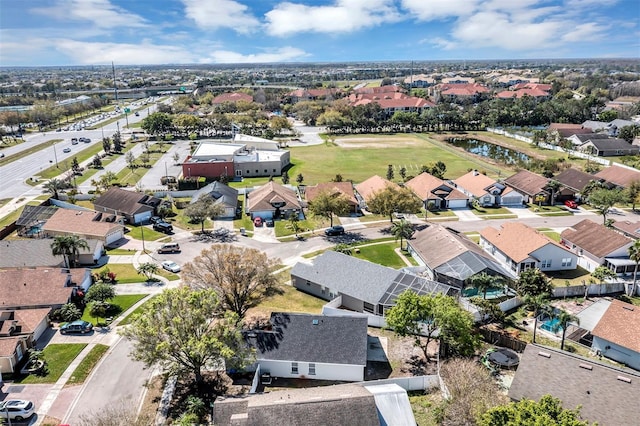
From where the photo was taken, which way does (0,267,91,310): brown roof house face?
to the viewer's right

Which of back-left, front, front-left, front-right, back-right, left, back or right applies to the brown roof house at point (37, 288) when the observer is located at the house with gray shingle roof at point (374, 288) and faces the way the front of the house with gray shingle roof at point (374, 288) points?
front-left

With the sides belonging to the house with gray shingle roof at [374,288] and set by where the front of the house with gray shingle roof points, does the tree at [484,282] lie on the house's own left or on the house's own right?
on the house's own right

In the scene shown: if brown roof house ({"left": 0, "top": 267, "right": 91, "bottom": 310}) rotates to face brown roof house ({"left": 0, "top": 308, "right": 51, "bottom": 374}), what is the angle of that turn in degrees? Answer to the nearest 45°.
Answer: approximately 90° to its right

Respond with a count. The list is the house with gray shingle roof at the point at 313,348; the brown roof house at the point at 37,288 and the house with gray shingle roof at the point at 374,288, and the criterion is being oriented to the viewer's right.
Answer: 1

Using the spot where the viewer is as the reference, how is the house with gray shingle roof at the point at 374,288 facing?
facing away from the viewer and to the left of the viewer

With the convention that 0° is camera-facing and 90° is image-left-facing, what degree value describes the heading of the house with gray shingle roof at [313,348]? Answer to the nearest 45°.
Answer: approximately 90°

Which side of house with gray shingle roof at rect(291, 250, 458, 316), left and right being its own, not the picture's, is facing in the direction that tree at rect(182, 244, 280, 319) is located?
left

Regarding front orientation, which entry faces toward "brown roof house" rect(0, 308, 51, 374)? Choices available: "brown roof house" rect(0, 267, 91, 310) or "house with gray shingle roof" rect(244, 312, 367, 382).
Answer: the house with gray shingle roof

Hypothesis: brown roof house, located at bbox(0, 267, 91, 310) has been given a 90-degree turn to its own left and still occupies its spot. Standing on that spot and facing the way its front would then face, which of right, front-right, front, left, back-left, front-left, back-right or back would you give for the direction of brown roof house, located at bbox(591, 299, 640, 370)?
back-right

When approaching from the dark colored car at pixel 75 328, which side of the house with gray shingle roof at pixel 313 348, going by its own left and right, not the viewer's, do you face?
front

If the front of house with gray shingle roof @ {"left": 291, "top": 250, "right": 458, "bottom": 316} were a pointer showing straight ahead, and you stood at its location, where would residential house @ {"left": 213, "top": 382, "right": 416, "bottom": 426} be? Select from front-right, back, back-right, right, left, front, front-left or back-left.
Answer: back-left

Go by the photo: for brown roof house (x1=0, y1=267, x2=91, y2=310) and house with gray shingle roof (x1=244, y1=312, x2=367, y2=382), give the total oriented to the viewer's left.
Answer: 1

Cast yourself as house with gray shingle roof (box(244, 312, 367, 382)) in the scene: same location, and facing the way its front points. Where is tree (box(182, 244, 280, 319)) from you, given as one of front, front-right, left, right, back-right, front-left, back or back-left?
front-right

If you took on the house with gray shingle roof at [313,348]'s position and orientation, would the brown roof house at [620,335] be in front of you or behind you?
behind
